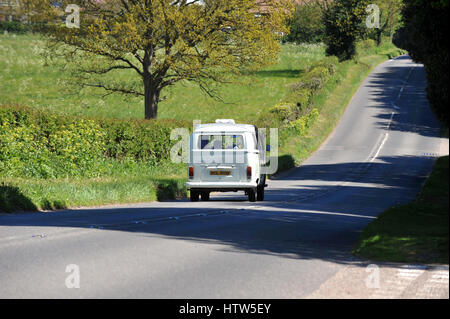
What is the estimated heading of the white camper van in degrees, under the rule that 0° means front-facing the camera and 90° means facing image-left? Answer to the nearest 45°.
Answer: approximately 180°

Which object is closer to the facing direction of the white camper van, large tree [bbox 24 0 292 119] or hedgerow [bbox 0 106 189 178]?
the large tree

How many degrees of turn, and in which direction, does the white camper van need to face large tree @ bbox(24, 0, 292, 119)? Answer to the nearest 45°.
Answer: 0° — it already faces it

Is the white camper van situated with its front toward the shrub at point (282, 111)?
yes

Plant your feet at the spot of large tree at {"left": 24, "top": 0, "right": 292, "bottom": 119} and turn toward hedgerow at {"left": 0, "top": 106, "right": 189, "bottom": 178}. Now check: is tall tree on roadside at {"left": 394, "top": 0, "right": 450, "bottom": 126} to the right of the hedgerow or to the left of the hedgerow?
left

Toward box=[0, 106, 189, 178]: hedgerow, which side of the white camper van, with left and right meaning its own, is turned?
left
